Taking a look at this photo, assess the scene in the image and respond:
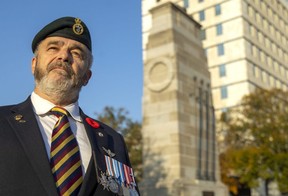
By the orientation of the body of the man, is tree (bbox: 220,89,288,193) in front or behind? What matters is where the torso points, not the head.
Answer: behind

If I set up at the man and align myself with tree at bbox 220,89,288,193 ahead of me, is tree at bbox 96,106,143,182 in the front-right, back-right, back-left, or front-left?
front-left

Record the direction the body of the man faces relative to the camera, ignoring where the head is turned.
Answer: toward the camera

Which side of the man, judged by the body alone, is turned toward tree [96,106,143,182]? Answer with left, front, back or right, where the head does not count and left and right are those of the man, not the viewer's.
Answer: back

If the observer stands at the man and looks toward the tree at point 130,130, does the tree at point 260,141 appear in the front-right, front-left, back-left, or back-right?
front-right
